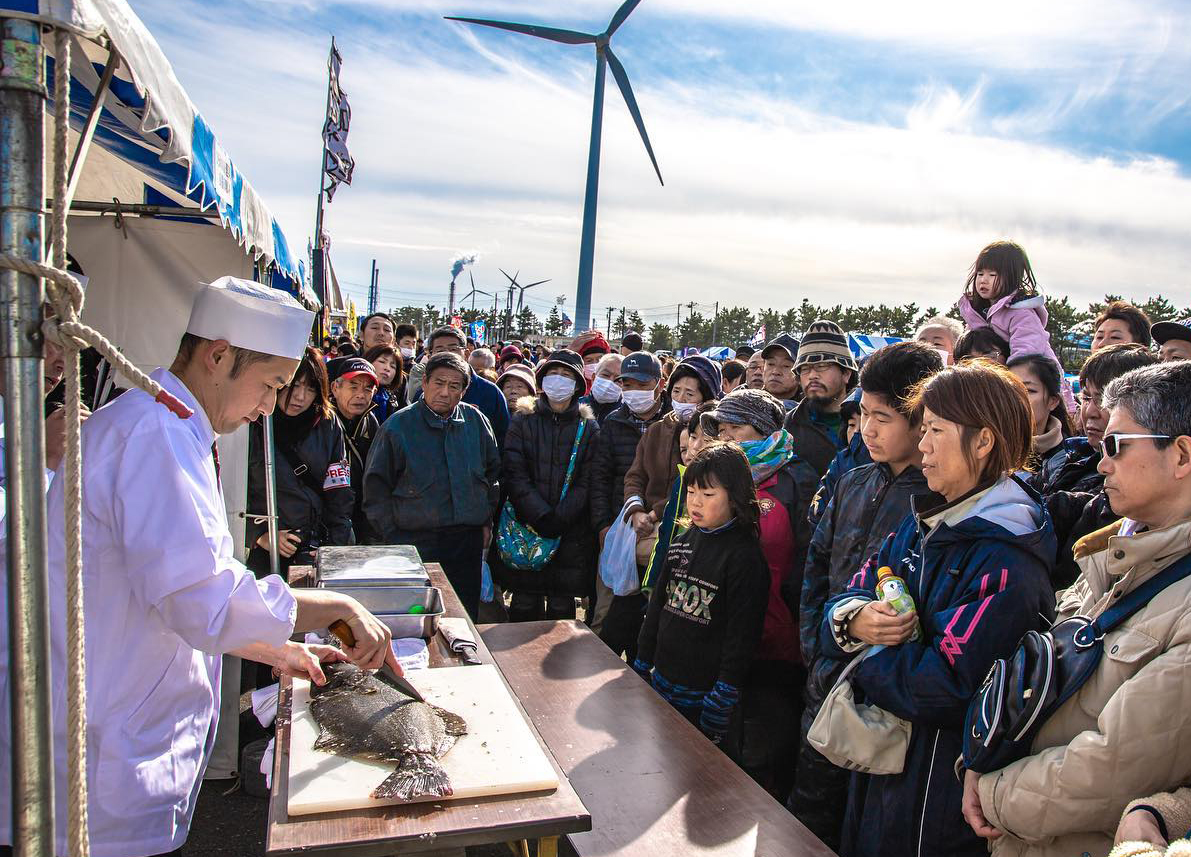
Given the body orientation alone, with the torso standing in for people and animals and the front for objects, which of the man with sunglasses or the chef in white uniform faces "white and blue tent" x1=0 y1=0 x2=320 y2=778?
the man with sunglasses

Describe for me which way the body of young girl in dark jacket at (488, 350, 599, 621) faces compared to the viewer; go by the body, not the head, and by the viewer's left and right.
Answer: facing the viewer

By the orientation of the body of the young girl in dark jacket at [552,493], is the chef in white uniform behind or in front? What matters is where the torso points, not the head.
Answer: in front

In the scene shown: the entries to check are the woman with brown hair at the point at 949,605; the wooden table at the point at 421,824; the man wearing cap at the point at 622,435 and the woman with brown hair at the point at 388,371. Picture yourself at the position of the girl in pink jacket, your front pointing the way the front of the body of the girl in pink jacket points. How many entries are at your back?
0

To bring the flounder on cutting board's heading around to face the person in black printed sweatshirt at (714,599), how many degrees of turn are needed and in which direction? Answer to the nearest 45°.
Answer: approximately 90° to its right

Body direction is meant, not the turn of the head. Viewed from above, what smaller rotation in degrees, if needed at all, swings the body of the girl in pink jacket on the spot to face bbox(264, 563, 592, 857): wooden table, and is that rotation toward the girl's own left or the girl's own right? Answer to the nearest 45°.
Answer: approximately 45° to the girl's own left

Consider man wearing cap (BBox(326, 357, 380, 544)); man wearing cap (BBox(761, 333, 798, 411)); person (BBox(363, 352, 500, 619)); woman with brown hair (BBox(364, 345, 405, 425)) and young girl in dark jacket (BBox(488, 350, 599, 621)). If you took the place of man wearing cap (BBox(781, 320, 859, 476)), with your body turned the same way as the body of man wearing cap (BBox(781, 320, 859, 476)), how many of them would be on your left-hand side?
0

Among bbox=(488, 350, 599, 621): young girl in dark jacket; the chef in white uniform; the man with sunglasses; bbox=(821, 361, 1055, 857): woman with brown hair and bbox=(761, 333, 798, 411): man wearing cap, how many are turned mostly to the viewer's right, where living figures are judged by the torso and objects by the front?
1

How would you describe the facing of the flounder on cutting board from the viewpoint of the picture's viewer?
facing away from the viewer and to the left of the viewer

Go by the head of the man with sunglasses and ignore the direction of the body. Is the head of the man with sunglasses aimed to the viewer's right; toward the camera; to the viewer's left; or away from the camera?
to the viewer's left

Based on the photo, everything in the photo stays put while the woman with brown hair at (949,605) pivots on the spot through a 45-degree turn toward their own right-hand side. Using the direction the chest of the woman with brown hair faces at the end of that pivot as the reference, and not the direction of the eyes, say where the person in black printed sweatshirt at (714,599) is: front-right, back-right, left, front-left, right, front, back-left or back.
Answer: front

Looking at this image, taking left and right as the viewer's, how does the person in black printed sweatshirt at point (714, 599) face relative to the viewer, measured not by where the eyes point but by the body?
facing the viewer and to the left of the viewer

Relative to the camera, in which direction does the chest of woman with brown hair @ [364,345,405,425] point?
toward the camera
